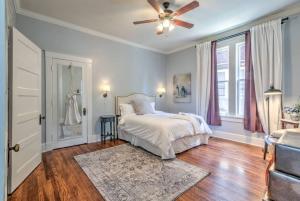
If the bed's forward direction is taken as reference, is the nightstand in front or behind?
behind

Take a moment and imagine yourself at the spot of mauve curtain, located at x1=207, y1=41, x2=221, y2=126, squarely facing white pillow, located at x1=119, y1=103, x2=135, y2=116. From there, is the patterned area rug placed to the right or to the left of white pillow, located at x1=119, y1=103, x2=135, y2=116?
left

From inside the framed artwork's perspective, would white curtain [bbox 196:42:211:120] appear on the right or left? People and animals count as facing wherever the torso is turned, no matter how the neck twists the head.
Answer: on its left

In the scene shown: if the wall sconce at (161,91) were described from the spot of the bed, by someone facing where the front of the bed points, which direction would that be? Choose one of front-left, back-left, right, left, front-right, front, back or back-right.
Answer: back-left

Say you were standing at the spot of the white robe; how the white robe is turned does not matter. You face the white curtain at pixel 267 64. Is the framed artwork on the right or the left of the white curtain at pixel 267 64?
left

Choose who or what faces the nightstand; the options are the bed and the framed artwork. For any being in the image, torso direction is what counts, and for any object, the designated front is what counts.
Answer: the framed artwork

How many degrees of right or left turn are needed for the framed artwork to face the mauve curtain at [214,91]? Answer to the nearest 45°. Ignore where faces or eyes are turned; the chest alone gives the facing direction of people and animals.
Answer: approximately 90° to its left

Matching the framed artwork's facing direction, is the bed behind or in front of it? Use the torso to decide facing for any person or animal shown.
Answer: in front

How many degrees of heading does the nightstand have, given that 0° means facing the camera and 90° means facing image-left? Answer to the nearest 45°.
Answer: approximately 315°

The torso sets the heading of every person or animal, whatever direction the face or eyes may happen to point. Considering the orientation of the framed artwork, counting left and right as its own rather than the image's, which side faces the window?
left

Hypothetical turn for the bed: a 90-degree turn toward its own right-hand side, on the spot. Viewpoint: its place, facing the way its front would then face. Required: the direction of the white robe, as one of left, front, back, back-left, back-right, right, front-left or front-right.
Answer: front-right

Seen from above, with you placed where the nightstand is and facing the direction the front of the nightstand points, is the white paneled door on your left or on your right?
on your right

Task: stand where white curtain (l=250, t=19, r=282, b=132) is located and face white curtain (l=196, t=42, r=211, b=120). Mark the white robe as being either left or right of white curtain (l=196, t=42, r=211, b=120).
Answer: left
